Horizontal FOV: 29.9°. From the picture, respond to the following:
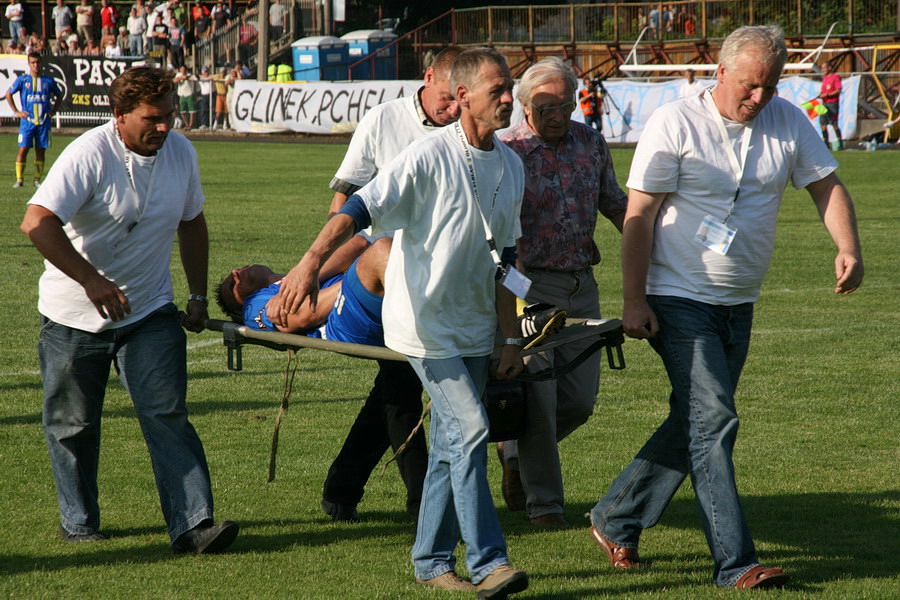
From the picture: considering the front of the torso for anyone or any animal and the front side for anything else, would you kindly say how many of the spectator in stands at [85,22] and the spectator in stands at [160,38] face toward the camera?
2

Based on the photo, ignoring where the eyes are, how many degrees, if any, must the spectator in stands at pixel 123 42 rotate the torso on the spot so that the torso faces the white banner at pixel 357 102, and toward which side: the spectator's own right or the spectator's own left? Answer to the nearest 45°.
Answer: approximately 45° to the spectator's own left

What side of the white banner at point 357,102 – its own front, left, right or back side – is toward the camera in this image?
front

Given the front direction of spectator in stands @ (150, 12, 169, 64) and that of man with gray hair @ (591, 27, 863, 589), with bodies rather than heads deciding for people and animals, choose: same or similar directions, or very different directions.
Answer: same or similar directions

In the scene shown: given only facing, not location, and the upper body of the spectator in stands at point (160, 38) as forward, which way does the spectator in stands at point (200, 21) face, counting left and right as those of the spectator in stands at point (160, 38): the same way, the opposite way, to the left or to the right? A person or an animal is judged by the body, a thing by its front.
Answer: the same way

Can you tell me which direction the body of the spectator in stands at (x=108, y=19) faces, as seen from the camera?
toward the camera

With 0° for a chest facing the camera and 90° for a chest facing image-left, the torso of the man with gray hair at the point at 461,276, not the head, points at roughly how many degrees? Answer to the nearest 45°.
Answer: approximately 315°

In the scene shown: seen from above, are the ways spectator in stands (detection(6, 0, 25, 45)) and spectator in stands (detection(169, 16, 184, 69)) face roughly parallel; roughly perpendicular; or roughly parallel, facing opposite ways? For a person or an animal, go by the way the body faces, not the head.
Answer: roughly parallel

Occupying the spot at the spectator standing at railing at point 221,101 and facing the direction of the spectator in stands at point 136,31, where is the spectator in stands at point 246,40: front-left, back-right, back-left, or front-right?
front-right

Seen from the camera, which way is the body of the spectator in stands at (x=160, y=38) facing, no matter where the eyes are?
toward the camera

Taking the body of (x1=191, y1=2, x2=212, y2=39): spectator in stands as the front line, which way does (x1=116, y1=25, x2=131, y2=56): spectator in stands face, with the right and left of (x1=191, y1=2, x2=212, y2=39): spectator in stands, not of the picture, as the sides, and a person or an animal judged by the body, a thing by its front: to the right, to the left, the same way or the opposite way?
the same way

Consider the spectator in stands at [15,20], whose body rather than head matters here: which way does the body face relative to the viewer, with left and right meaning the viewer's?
facing the viewer

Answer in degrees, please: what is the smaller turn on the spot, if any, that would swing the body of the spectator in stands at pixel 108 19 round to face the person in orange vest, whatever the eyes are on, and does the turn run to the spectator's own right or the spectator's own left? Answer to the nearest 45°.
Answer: approximately 45° to the spectator's own left

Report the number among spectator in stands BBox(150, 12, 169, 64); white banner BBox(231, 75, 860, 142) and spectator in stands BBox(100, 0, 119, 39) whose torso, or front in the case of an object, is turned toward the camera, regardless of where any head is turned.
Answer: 3

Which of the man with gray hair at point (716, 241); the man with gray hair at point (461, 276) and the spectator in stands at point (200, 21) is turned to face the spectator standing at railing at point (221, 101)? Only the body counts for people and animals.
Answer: the spectator in stands at point (200, 21)

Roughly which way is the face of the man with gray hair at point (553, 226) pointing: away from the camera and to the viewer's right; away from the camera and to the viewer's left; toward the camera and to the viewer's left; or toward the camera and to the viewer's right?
toward the camera and to the viewer's right

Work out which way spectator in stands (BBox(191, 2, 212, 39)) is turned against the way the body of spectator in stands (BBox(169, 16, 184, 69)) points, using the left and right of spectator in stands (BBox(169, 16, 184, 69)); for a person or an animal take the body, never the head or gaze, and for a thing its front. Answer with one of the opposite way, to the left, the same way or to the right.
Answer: the same way

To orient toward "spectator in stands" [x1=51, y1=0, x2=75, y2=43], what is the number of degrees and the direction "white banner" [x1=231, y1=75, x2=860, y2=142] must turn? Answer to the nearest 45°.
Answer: approximately 135° to its right

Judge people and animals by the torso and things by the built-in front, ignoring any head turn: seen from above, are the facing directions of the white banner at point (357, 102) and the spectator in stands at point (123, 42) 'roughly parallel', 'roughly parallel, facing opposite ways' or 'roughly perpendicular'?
roughly parallel
